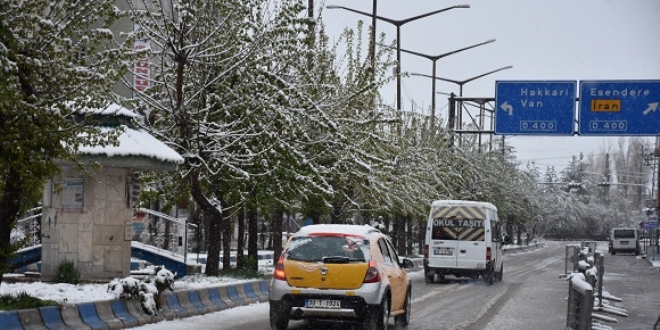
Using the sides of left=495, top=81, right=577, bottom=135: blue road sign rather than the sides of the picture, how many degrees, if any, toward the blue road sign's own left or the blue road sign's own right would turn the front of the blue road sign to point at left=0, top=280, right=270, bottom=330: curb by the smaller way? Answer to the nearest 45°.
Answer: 0° — it already faces it

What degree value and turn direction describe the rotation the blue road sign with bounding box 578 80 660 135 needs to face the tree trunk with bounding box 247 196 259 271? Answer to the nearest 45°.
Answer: approximately 45° to its right

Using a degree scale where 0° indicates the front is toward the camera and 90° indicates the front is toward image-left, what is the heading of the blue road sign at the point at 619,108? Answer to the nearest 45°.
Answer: approximately 0°

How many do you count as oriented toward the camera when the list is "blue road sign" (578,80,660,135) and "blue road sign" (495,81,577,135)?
2

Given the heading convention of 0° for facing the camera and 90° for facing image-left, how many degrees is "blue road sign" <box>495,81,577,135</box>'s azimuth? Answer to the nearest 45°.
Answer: approximately 0°
